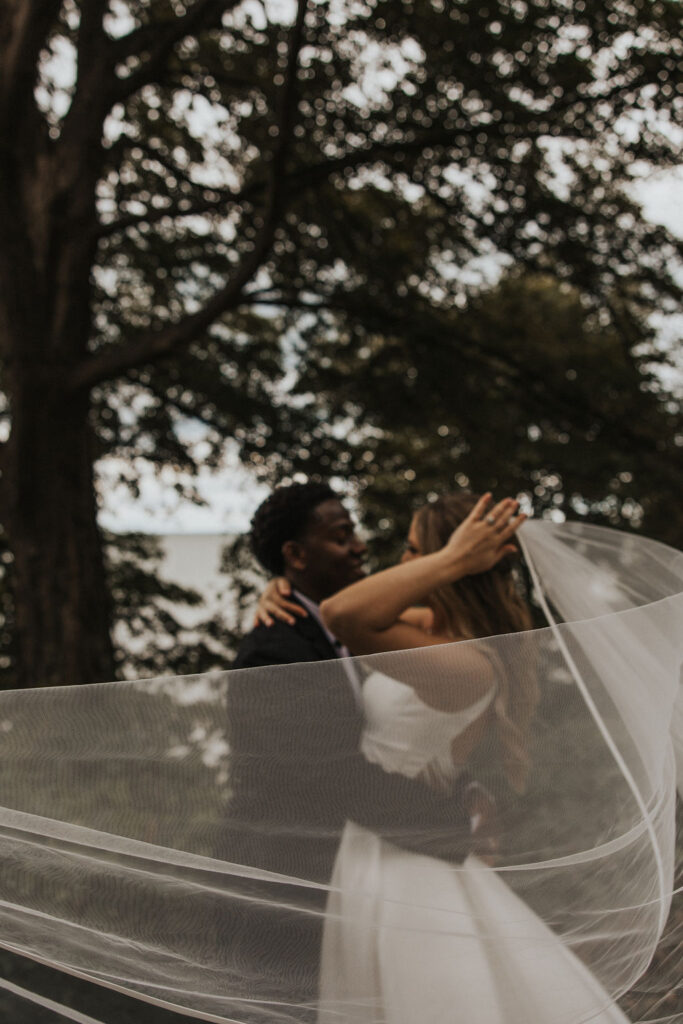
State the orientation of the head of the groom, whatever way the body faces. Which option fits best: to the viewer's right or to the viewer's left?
to the viewer's right

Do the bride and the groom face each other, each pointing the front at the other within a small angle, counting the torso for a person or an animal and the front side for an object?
yes

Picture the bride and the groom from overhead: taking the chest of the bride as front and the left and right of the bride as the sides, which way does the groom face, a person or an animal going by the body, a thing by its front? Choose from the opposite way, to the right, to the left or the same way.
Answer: the opposite way

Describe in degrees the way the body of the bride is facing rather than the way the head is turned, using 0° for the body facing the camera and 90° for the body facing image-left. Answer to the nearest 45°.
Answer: approximately 90°

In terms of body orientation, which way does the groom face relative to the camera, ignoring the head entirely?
to the viewer's right

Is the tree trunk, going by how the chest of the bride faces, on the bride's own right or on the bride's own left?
on the bride's own right
